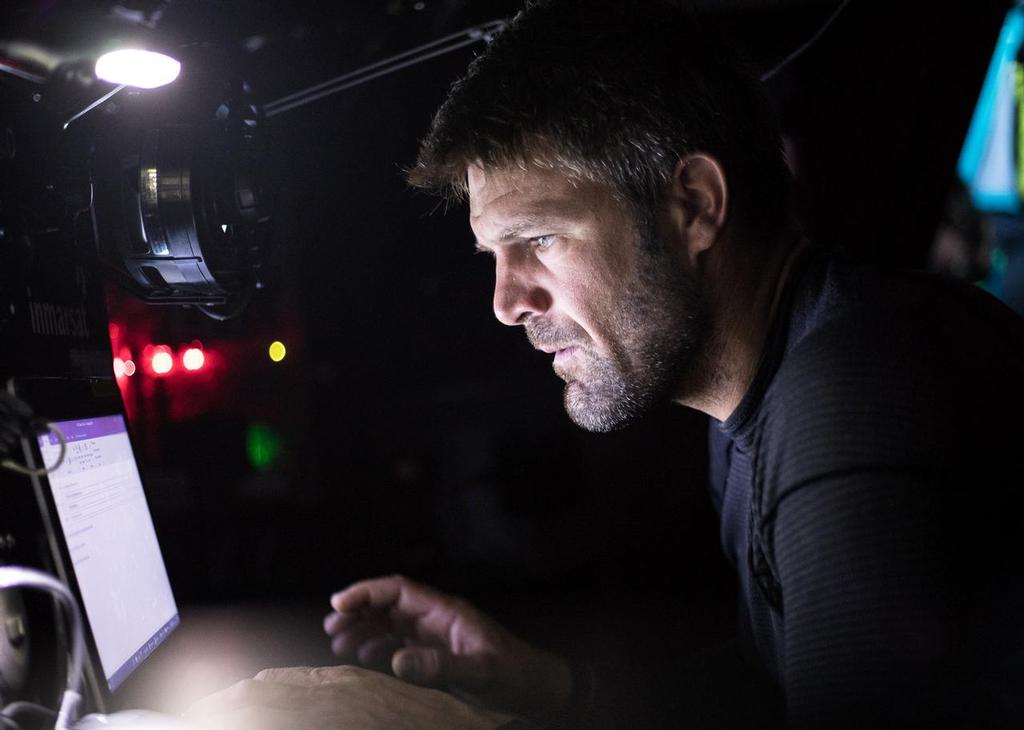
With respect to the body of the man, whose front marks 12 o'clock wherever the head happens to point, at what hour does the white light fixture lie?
The white light fixture is roughly at 11 o'clock from the man.

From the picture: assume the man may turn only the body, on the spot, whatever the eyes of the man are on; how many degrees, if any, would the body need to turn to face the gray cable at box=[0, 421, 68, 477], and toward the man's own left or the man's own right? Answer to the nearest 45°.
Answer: approximately 45° to the man's own left

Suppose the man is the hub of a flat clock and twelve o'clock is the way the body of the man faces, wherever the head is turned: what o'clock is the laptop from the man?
The laptop is roughly at 11 o'clock from the man.

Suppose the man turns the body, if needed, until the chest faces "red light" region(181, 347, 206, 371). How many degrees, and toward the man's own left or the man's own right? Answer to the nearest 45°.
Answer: approximately 45° to the man's own right

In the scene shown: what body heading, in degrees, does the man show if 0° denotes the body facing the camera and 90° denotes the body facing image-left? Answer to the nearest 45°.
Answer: approximately 90°
